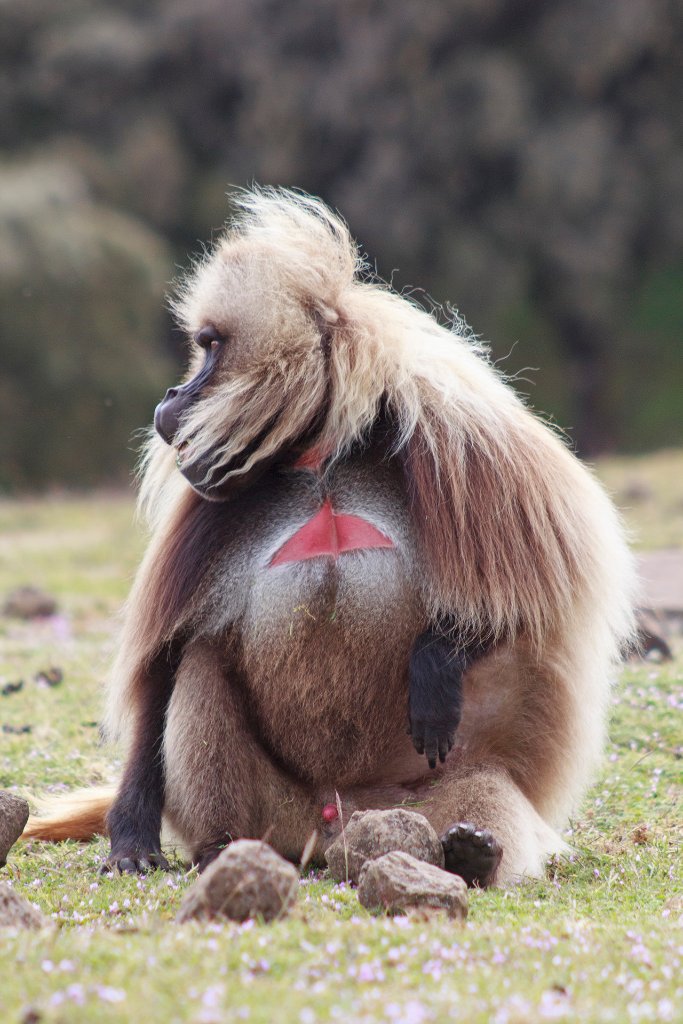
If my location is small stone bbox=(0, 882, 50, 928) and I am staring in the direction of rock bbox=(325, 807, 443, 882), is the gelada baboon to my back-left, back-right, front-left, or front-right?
front-left

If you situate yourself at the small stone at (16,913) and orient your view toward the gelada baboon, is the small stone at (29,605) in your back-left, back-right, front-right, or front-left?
front-left

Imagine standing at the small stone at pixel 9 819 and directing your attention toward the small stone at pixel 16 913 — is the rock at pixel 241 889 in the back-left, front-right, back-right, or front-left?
front-left

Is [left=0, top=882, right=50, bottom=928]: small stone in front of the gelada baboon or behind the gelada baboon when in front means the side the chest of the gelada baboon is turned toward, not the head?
in front

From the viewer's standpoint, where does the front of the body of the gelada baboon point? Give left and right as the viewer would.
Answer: facing the viewer and to the left of the viewer

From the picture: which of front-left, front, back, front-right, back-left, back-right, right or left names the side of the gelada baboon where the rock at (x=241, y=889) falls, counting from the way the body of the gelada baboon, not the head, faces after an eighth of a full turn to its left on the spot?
front

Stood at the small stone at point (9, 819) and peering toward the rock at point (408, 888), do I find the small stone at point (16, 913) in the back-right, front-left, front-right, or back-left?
front-right
